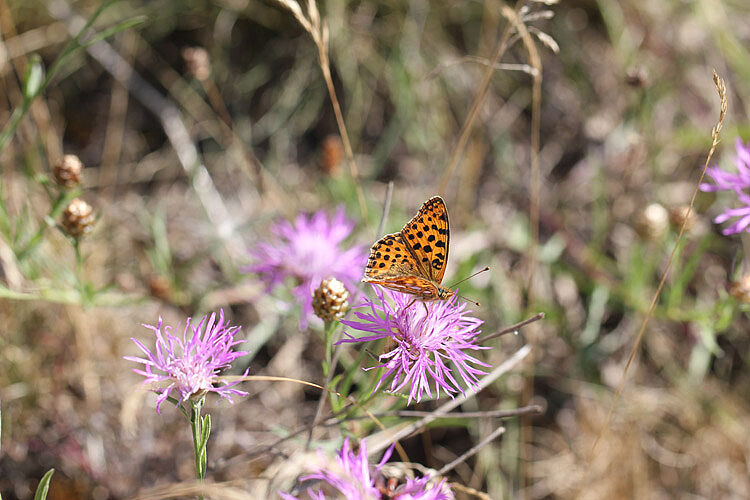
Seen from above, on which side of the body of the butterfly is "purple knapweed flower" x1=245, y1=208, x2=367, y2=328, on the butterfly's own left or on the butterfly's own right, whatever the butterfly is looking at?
on the butterfly's own left

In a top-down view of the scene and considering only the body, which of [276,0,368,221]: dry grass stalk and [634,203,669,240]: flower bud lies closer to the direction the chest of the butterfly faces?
the flower bud

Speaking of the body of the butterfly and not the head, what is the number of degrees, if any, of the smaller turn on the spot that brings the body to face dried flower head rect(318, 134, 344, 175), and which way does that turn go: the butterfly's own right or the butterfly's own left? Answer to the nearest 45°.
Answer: approximately 90° to the butterfly's own left

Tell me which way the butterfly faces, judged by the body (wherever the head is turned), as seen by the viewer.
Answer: to the viewer's right
